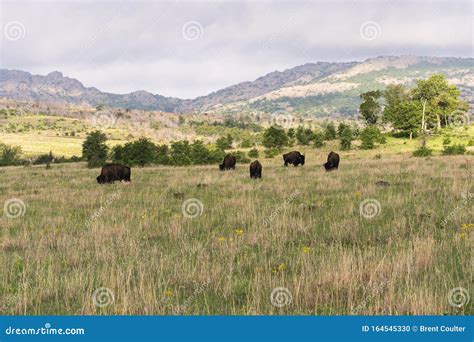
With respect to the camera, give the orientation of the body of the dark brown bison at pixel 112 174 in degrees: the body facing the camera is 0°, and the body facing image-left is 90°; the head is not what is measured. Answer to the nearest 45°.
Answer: approximately 90°

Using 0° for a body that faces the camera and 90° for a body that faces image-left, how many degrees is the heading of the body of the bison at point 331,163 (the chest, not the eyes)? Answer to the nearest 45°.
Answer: approximately 45°

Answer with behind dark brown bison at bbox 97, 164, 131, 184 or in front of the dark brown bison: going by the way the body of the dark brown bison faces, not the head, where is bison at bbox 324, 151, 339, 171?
behind
